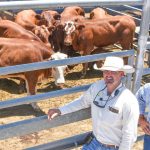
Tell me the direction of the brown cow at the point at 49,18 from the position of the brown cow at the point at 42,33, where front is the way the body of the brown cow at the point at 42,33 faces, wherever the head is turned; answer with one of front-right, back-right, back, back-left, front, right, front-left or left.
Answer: back-left

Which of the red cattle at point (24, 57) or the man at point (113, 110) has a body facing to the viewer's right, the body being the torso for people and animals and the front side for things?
the red cattle

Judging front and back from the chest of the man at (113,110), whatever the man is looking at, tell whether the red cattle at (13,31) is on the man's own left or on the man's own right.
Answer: on the man's own right

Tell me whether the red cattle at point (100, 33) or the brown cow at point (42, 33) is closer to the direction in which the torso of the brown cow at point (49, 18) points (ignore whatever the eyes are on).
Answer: the brown cow

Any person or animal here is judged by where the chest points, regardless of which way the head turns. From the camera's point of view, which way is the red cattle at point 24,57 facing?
to the viewer's right

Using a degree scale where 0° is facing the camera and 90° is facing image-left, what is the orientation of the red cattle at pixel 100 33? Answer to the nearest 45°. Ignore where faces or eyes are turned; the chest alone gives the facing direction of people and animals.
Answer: approximately 45°
